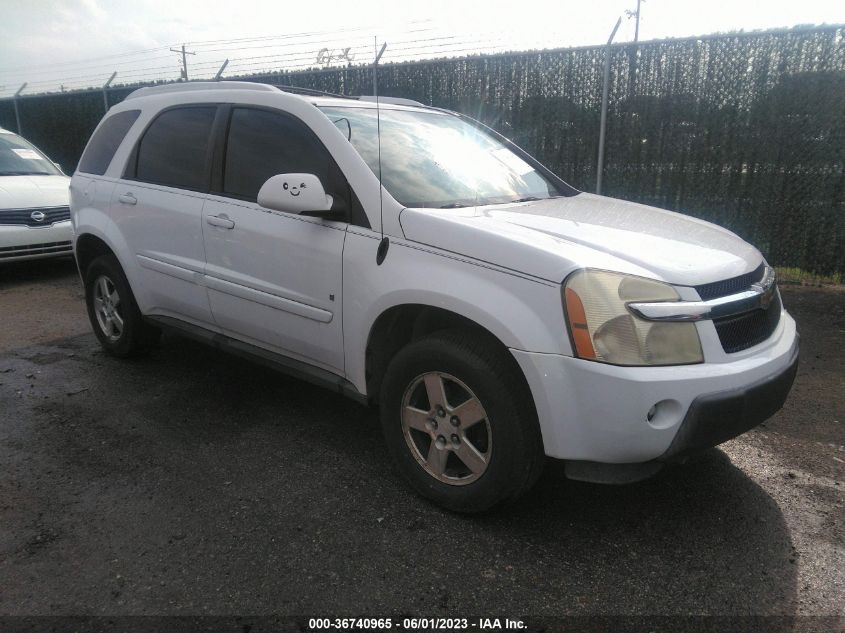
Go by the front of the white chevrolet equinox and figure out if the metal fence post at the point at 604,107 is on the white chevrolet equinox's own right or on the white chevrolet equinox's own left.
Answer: on the white chevrolet equinox's own left

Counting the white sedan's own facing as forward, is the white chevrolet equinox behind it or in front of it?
in front

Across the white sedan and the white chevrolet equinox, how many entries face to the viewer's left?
0

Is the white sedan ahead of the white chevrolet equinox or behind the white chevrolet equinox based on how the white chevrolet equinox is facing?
behind

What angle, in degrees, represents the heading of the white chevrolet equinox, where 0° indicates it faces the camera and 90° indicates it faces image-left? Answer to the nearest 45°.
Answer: approximately 315°
